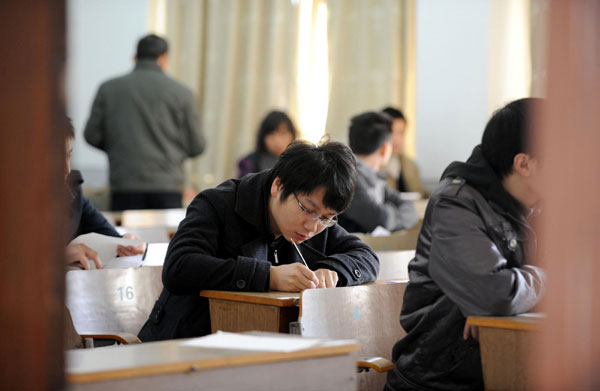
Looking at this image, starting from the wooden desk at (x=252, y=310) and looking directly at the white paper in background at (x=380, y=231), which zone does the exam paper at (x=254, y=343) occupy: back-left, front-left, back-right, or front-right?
back-right

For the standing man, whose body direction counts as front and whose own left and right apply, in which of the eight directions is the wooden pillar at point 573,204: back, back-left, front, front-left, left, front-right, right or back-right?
back

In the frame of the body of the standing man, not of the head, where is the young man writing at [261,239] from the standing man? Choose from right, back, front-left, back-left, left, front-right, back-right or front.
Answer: back

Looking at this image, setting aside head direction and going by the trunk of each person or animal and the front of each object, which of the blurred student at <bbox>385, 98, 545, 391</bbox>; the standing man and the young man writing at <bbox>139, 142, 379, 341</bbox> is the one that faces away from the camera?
the standing man

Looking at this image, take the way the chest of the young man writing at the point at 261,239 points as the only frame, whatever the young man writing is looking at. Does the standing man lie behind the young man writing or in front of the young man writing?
behind

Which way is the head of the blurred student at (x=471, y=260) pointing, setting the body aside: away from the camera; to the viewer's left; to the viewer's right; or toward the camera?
to the viewer's right

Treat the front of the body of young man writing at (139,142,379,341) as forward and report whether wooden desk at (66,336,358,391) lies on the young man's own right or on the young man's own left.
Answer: on the young man's own right

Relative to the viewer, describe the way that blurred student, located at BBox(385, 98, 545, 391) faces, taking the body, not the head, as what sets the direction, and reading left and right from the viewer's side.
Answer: facing to the right of the viewer

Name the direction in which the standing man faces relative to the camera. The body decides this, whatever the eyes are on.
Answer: away from the camera
